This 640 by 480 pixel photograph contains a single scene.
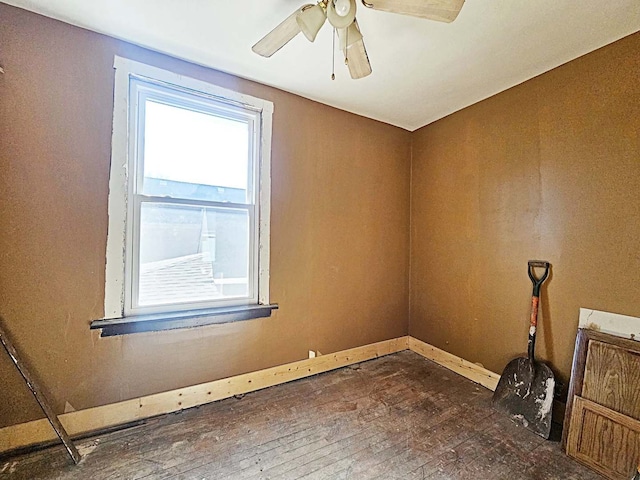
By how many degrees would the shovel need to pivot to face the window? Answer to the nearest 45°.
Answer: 0° — it already faces it

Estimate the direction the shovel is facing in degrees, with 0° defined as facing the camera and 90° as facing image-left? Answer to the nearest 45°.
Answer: approximately 45°

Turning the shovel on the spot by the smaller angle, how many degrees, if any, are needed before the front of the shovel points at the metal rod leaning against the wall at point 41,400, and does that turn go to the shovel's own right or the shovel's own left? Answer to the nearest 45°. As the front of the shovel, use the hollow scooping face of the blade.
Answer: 0° — it already faces it

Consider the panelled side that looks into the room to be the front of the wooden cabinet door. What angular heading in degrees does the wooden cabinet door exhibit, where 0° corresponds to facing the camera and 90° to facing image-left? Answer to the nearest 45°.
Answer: approximately 45°
